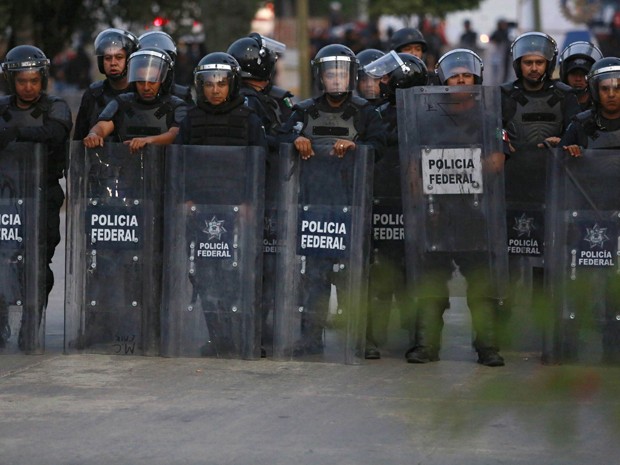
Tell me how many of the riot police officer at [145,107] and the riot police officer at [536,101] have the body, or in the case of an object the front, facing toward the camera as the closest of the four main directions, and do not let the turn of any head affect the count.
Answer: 2

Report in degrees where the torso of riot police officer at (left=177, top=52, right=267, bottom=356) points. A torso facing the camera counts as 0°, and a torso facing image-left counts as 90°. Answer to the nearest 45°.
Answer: approximately 0°

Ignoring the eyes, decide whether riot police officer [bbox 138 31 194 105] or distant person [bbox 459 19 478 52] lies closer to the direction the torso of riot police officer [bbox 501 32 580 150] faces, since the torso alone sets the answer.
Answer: the riot police officer

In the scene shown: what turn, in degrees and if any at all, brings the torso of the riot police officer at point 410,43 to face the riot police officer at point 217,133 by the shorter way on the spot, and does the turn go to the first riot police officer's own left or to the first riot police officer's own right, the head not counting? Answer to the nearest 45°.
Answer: approximately 90° to the first riot police officer's own right

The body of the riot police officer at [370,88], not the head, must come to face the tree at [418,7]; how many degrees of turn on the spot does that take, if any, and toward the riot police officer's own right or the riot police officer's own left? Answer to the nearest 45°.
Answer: approximately 180°

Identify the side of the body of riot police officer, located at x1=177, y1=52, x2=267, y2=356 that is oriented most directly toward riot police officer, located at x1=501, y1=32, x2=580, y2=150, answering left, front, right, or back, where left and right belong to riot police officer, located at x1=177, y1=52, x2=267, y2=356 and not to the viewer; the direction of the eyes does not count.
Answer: left

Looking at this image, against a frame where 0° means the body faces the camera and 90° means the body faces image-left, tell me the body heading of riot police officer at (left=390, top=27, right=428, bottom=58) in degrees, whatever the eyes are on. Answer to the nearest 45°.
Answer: approximately 315°
